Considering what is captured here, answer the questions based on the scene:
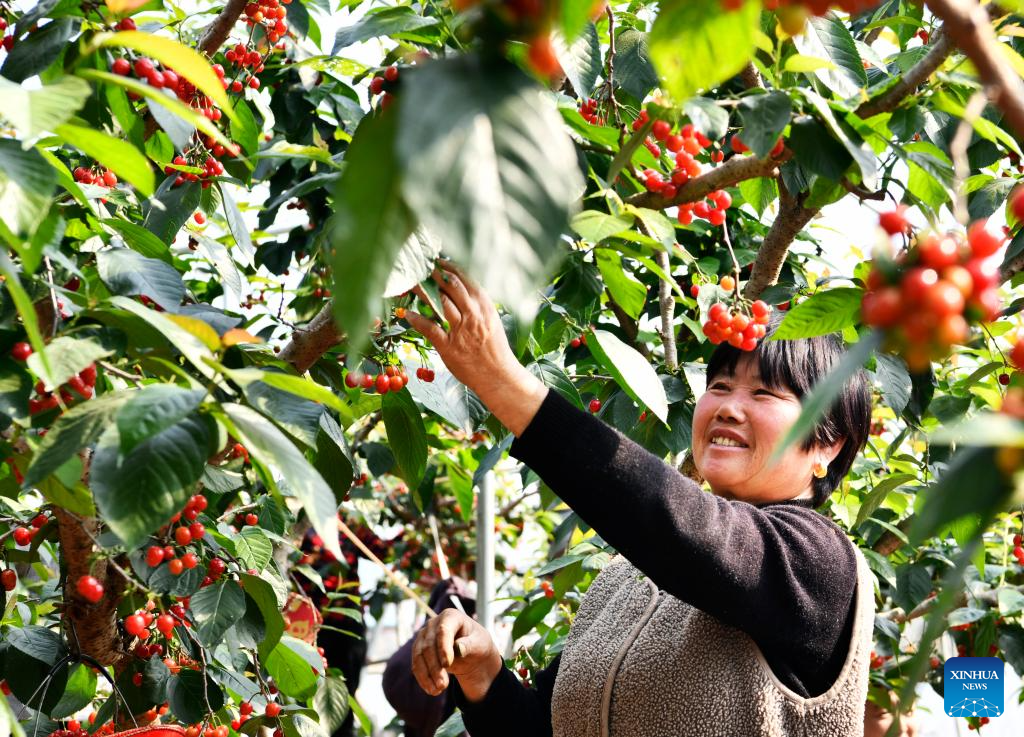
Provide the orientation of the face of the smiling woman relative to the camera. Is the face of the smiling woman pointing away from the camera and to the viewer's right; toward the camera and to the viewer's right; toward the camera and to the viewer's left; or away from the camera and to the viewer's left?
toward the camera and to the viewer's left

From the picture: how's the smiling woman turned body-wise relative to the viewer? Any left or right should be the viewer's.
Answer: facing the viewer and to the left of the viewer

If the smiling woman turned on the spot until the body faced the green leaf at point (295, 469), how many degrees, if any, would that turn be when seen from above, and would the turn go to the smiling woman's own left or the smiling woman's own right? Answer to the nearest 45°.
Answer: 0° — they already face it

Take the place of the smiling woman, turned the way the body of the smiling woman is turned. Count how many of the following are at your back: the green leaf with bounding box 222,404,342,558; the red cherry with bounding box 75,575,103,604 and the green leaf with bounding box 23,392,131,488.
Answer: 0

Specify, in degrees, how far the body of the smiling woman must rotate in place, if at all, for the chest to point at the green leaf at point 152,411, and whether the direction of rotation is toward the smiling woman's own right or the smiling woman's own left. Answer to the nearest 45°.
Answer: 0° — they already face it
